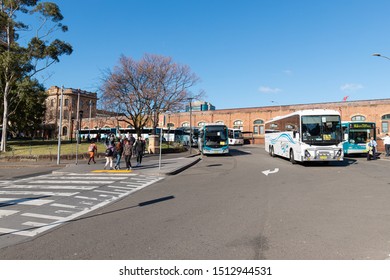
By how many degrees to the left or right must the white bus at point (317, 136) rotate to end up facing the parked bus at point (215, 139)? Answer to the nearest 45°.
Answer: approximately 180°

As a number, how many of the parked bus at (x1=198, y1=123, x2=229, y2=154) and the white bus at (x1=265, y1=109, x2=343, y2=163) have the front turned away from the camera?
0

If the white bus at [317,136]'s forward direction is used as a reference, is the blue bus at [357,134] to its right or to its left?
on its left

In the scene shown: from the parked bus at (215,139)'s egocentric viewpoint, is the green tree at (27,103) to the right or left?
on its right

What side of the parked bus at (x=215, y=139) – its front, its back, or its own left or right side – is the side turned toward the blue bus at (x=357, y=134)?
left

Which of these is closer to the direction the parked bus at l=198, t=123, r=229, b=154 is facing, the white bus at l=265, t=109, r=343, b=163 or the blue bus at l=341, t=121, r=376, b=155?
the white bus

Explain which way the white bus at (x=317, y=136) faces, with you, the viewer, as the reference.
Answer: facing the viewer and to the right of the viewer

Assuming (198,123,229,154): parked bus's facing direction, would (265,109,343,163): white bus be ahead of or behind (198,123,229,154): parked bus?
ahead

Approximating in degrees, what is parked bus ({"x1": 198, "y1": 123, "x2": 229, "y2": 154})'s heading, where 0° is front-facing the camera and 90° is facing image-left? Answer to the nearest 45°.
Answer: approximately 0°
